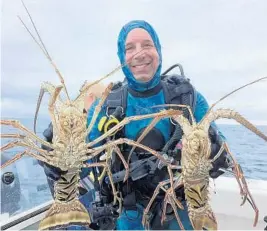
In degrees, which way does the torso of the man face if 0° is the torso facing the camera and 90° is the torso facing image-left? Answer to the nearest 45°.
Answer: approximately 0°
